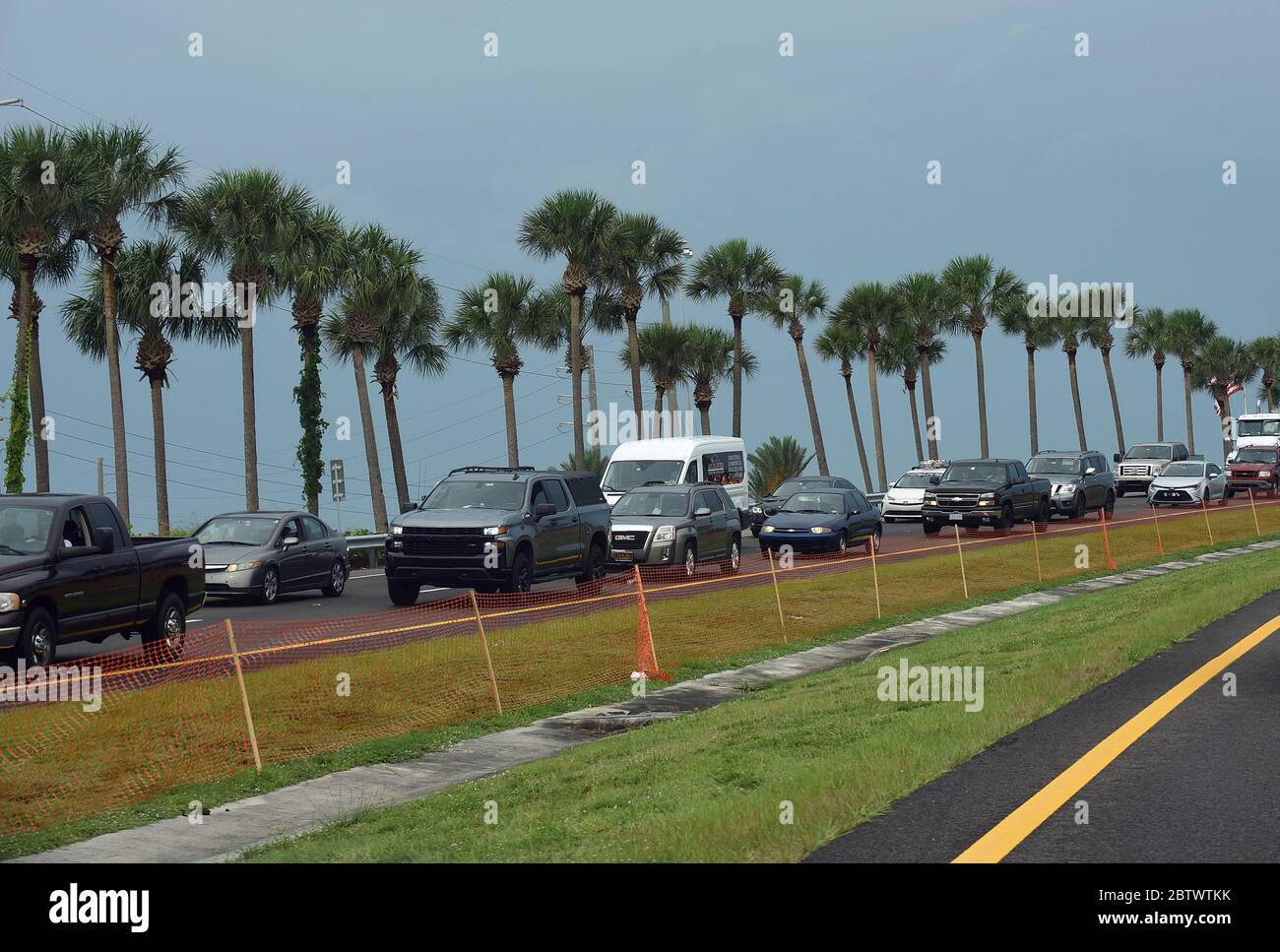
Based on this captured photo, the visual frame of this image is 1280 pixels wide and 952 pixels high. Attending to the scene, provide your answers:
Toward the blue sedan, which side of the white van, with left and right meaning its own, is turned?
left

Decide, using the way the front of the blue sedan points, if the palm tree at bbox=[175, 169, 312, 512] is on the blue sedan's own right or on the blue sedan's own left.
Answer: on the blue sedan's own right

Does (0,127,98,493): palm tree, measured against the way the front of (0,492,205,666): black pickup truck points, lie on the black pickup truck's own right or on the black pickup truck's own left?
on the black pickup truck's own right

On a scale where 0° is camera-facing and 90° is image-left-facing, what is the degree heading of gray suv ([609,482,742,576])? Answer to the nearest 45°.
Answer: approximately 45°

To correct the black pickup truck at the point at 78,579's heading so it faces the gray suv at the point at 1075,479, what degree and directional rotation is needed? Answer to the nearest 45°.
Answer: approximately 180°

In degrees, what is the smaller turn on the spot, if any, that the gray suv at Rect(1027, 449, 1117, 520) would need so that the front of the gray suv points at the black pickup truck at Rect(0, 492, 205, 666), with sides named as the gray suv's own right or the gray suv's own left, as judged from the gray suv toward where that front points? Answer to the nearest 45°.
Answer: approximately 45° to the gray suv's own left

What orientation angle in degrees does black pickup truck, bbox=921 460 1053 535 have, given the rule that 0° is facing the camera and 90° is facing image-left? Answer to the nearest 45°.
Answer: approximately 45°

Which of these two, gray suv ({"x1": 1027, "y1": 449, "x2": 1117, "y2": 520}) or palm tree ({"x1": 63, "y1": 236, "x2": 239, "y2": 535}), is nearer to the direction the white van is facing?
the palm tree
